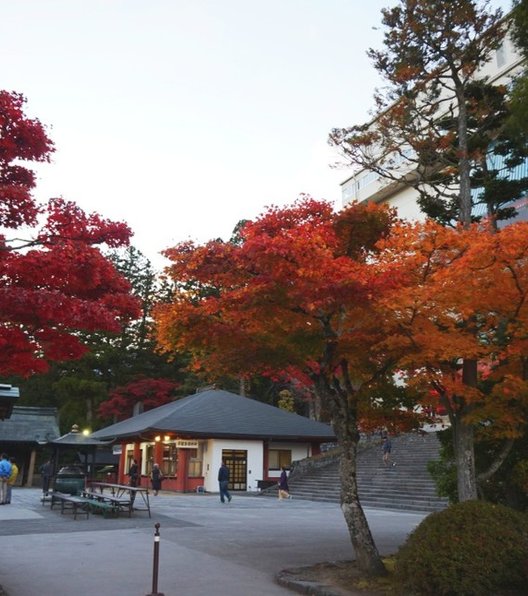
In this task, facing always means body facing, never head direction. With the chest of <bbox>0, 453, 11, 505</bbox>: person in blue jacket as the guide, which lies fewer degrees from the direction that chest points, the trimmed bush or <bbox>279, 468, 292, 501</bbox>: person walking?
the person walking

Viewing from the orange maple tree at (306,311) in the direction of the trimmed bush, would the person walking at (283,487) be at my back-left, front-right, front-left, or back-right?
back-left

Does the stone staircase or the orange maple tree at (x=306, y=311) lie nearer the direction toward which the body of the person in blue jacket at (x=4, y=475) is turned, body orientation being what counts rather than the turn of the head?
the stone staircase

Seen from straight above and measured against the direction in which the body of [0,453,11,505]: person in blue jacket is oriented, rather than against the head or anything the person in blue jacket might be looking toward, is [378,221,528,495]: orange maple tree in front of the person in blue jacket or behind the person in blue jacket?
behind

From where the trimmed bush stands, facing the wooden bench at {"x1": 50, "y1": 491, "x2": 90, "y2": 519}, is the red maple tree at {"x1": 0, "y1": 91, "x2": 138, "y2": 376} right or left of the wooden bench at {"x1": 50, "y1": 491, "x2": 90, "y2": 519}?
left

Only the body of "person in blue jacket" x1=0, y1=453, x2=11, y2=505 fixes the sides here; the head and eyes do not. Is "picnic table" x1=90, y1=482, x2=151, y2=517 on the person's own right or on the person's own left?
on the person's own right

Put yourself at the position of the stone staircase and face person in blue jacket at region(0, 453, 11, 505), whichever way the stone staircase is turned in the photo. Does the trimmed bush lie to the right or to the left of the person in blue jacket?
left
